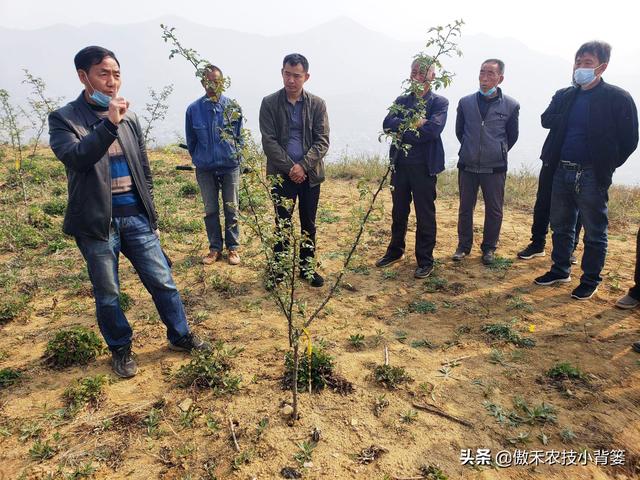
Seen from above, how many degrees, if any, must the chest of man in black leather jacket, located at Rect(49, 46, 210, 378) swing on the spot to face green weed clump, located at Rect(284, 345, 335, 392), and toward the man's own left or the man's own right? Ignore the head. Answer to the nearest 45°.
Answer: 0° — they already face it

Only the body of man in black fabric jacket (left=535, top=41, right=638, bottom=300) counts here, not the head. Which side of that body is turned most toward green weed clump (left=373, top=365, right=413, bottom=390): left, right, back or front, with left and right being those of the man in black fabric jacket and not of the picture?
front

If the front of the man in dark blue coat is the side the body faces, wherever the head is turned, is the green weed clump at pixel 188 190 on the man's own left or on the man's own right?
on the man's own right

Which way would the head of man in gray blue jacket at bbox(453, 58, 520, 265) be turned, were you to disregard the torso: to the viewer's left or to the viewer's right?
to the viewer's left

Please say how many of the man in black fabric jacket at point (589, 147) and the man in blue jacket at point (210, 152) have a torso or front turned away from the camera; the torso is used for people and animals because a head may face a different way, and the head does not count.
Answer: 0

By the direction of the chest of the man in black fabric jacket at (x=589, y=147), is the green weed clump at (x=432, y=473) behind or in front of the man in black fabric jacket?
in front

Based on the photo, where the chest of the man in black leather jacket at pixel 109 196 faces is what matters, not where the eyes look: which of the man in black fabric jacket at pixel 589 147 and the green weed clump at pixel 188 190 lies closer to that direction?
the man in black fabric jacket

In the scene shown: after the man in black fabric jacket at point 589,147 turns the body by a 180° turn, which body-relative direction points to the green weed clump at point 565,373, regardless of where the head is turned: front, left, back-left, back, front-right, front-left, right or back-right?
back-right

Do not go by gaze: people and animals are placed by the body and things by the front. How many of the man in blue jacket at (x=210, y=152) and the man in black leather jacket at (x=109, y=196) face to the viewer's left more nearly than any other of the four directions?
0

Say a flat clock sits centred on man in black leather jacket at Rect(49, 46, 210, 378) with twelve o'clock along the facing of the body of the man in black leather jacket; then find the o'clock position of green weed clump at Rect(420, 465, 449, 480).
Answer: The green weed clump is roughly at 12 o'clock from the man in black leather jacket.

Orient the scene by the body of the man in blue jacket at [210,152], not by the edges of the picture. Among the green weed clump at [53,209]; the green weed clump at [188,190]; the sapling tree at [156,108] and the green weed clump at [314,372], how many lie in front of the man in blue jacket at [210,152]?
1

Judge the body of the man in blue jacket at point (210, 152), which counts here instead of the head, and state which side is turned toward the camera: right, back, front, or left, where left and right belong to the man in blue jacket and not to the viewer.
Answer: front

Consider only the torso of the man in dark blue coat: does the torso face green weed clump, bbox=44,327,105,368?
yes

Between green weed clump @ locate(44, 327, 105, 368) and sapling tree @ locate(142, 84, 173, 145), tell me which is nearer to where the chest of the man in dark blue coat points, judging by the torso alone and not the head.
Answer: the green weed clump

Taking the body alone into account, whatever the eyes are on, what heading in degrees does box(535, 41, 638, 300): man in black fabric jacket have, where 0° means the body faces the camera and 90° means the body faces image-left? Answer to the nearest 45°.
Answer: approximately 45°
